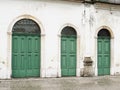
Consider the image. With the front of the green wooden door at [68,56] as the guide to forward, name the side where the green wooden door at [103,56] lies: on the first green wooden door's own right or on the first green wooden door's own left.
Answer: on the first green wooden door's own left

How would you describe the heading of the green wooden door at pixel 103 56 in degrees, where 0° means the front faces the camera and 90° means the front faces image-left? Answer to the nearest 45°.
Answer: approximately 0°

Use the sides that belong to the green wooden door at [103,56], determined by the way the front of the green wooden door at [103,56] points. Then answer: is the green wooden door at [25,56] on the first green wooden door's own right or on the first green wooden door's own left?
on the first green wooden door's own right

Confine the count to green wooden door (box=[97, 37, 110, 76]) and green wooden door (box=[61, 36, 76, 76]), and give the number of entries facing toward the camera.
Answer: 2

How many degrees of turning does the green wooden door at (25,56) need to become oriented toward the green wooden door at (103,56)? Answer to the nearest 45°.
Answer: approximately 90° to its left

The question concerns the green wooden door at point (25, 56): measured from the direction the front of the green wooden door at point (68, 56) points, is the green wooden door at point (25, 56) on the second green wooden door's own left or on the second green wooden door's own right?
on the second green wooden door's own right

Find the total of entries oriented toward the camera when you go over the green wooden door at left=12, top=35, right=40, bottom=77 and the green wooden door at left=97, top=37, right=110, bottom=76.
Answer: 2
